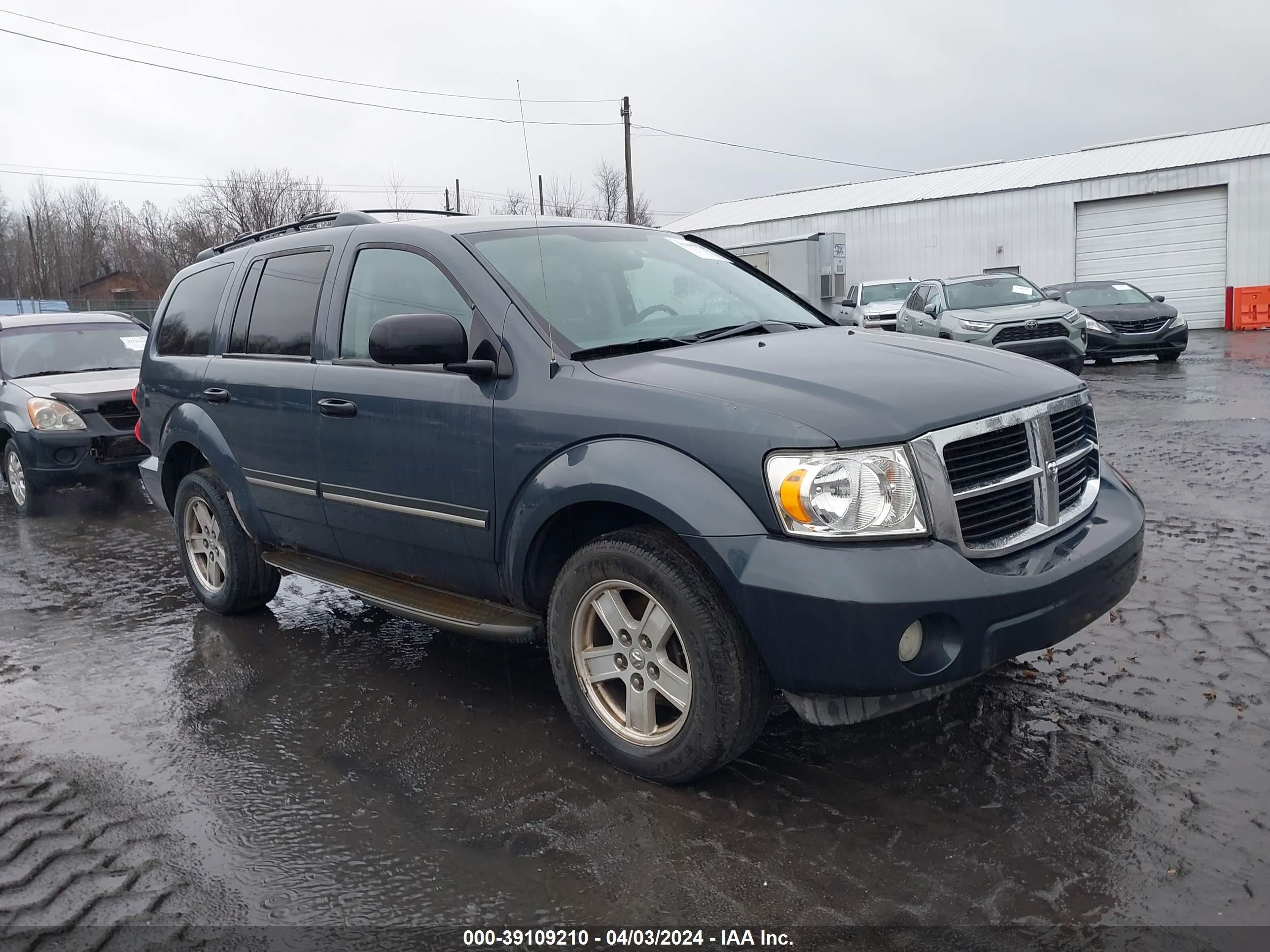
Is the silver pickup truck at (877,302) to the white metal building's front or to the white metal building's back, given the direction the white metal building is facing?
to the front

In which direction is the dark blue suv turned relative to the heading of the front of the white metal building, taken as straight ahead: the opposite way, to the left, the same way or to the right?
to the left

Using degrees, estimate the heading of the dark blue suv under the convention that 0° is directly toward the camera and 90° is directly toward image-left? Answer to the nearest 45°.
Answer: approximately 315°

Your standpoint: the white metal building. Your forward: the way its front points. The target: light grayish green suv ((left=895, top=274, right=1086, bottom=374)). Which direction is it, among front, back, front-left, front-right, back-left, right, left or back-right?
front-left

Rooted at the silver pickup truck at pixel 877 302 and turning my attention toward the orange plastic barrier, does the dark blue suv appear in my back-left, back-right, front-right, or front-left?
back-right

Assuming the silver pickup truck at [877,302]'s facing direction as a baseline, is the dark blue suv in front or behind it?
in front

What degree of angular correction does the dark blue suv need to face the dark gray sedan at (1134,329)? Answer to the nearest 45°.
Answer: approximately 90° to its left

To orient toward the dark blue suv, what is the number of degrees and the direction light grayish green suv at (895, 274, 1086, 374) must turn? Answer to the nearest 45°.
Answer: approximately 45° to its right

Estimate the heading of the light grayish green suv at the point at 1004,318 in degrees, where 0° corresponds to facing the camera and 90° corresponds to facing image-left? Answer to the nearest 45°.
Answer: approximately 315°

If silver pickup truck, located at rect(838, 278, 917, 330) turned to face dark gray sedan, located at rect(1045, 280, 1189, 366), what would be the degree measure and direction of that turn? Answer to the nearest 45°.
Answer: approximately 45° to its left

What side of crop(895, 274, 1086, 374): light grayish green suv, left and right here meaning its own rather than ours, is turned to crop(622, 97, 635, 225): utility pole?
back
